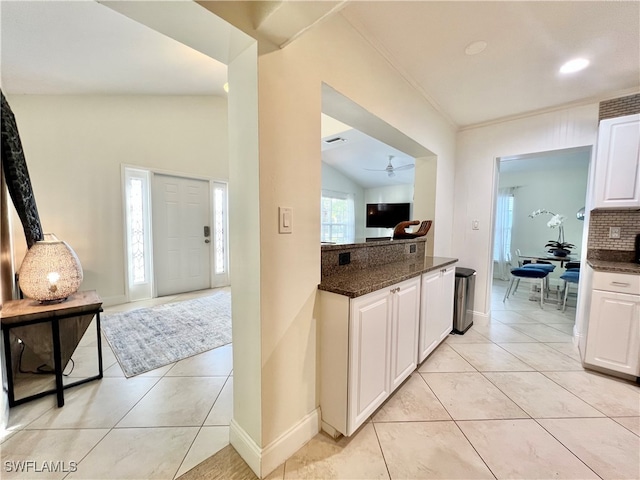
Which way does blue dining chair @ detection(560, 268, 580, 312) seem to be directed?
to the viewer's left

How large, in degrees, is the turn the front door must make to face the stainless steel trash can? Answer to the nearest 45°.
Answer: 0° — it already faces it

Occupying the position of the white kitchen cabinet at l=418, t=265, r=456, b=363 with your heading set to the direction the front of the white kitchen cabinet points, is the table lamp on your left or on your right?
on your right

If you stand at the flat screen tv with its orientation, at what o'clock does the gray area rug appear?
The gray area rug is roughly at 1 o'clock from the flat screen tv.

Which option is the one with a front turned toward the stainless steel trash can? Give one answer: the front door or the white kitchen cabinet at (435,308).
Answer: the front door

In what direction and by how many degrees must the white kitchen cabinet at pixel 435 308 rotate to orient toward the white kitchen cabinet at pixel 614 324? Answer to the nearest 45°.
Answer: approximately 45° to its left
